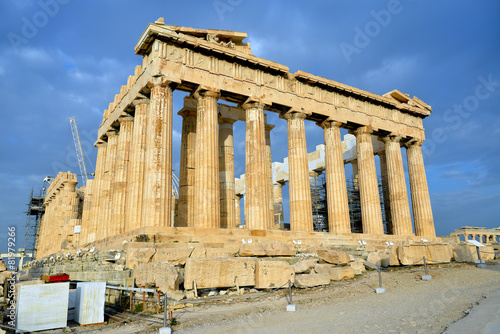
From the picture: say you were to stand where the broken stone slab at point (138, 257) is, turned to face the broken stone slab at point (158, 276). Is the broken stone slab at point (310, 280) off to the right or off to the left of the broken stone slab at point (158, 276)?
left

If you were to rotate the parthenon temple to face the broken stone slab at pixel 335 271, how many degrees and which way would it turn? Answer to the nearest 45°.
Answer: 0° — it already faces it
